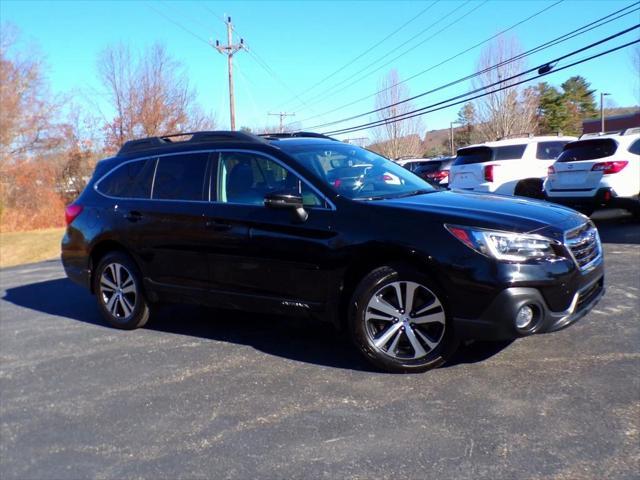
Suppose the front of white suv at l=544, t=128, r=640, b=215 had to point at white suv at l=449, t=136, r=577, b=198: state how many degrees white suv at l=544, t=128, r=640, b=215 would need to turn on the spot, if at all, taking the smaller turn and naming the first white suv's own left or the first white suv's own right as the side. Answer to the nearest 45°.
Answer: approximately 90° to the first white suv's own left

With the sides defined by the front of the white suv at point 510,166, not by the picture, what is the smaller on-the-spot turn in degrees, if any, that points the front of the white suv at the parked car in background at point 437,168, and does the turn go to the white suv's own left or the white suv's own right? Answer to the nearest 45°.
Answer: approximately 45° to the white suv's own left

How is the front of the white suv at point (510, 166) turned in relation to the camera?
facing away from the viewer and to the right of the viewer

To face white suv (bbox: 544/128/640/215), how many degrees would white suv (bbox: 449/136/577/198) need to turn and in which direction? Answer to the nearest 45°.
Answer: approximately 90° to its right

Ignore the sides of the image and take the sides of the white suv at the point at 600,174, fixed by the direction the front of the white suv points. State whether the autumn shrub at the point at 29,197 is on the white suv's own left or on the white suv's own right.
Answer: on the white suv's own left

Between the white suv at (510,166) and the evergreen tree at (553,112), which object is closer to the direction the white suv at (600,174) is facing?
the evergreen tree

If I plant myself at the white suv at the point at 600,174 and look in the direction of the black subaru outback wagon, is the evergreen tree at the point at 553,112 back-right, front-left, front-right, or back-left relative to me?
back-right

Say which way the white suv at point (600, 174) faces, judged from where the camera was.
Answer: facing away from the viewer and to the right of the viewer

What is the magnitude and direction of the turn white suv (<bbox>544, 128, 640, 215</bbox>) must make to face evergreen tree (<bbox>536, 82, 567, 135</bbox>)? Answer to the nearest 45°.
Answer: approximately 45° to its left

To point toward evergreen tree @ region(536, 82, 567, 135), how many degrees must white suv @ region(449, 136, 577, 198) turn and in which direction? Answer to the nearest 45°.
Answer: approximately 45° to its left

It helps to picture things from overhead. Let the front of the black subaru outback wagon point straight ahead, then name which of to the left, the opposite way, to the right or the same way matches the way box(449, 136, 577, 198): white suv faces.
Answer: to the left
